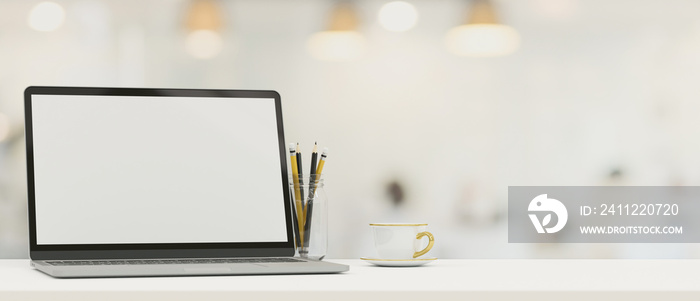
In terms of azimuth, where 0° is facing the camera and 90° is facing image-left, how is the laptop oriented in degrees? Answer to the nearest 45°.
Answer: approximately 0°
